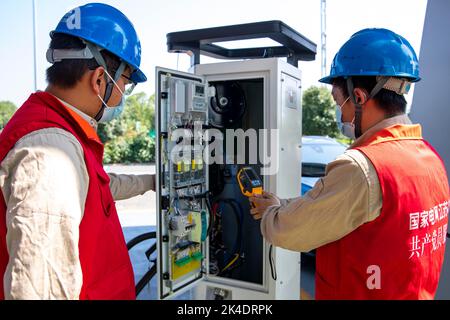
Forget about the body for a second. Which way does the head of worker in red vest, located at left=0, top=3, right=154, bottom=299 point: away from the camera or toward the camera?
away from the camera

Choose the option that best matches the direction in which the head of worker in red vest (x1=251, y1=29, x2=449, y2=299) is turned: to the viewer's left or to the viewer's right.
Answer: to the viewer's left

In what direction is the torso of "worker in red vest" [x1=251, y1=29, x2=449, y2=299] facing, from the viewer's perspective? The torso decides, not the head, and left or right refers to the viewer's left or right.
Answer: facing away from the viewer and to the left of the viewer

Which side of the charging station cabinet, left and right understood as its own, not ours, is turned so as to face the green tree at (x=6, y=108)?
right

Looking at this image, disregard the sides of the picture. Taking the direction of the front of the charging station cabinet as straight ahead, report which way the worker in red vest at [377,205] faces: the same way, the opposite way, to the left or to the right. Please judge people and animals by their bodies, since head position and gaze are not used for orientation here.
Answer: to the right

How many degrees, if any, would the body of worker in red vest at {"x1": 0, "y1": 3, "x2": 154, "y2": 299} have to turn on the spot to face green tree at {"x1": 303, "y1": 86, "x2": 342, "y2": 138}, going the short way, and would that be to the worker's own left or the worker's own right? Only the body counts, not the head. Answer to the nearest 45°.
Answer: approximately 45° to the worker's own left

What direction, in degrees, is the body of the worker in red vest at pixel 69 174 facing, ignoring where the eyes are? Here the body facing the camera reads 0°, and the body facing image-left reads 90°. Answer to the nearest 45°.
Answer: approximately 270°

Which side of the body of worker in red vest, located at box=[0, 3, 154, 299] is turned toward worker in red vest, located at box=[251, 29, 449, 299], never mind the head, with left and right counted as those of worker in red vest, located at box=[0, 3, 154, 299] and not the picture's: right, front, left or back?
front

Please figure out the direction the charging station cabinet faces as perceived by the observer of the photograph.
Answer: facing the viewer and to the left of the viewer

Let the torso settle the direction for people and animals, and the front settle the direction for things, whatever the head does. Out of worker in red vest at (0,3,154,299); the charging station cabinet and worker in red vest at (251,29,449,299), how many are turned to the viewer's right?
1

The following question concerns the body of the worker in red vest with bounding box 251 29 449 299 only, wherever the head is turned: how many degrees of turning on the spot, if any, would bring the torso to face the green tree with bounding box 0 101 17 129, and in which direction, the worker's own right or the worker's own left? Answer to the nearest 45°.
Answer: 0° — they already face it

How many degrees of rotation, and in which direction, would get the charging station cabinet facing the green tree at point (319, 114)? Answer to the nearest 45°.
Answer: approximately 135° to its right

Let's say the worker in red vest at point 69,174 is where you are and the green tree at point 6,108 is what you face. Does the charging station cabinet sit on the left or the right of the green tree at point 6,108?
right

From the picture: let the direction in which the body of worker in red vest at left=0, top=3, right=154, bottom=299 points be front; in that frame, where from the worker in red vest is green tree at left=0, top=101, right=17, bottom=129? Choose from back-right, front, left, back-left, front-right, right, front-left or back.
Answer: left
